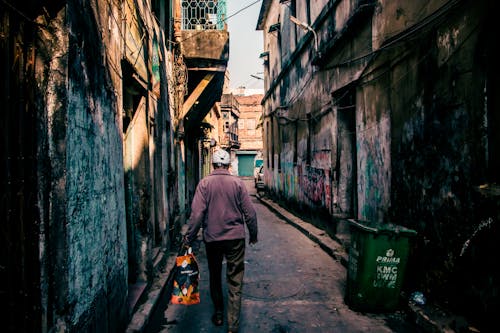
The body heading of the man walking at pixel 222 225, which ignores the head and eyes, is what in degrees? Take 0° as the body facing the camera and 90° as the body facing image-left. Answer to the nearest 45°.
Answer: approximately 180°

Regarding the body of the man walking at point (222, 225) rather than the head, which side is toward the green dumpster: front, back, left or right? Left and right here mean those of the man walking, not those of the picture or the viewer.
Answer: right
